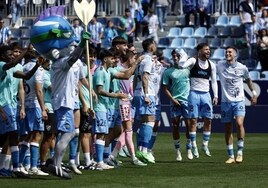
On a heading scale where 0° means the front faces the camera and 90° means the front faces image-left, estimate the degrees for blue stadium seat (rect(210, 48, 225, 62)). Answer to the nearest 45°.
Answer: approximately 45°

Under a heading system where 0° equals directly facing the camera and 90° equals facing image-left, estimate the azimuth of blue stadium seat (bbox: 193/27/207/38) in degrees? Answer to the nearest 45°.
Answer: approximately 45°

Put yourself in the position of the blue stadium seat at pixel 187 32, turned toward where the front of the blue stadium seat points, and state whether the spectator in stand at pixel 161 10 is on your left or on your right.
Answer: on your right

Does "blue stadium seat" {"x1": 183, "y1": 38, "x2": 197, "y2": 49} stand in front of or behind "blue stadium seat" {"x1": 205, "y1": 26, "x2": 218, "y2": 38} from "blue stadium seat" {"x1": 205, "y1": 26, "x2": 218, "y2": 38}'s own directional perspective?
in front

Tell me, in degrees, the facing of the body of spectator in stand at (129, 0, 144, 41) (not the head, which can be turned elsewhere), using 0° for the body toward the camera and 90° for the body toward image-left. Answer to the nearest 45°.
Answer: approximately 0°

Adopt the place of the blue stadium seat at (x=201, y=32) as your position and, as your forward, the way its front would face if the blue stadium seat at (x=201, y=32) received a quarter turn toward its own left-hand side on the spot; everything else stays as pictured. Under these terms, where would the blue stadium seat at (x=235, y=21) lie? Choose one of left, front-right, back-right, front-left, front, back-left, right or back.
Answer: front-left
